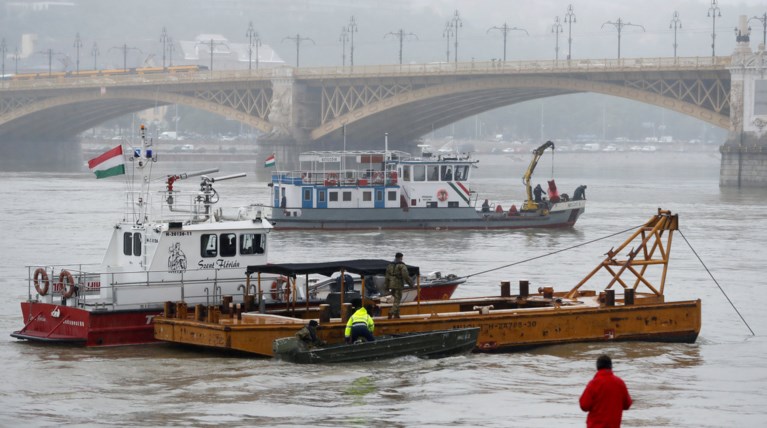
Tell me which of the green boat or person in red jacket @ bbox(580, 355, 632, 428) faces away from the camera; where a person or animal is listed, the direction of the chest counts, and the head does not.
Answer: the person in red jacket

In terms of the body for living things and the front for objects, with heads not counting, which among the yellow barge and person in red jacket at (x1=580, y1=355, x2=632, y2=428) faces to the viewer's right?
the yellow barge

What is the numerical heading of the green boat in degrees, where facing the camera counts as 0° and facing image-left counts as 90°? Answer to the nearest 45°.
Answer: approximately 270°

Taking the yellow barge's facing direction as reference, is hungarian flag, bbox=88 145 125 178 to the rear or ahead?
to the rear

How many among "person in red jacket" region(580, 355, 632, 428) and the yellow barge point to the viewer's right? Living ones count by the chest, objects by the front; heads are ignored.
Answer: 1

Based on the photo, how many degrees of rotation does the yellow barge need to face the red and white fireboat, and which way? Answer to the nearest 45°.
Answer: approximately 180°

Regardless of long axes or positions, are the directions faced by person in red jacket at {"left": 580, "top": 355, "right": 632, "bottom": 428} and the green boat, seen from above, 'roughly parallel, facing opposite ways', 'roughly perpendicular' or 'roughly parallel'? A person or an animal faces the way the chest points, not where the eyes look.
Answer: roughly perpendicular

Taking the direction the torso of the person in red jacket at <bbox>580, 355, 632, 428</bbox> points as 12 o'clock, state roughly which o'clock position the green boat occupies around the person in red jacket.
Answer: The green boat is roughly at 11 o'clock from the person in red jacket.

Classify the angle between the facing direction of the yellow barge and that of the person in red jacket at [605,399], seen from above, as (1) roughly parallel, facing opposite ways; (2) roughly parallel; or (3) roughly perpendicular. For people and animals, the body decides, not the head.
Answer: roughly perpendicular

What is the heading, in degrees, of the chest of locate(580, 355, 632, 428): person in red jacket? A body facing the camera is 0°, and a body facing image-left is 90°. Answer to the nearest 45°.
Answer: approximately 180°

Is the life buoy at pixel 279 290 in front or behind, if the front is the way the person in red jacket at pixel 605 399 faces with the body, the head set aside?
in front

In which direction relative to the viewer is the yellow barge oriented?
to the viewer's right

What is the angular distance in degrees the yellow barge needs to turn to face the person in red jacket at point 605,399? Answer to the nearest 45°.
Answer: approximately 90° to its right
